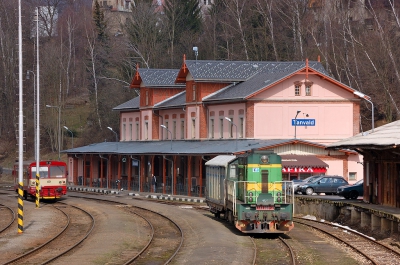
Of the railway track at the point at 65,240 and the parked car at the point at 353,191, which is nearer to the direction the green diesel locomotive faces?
the railway track

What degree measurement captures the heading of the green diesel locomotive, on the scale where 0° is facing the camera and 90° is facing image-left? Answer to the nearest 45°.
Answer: approximately 0°

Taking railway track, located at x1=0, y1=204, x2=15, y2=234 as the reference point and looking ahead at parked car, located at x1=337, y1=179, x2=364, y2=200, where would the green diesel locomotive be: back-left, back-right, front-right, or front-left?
front-right

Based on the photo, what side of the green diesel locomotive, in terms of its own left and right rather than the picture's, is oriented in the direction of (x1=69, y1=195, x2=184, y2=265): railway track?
right

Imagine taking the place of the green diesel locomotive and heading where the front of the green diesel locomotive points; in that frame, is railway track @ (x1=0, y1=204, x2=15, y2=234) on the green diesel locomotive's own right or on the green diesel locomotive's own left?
on the green diesel locomotive's own right

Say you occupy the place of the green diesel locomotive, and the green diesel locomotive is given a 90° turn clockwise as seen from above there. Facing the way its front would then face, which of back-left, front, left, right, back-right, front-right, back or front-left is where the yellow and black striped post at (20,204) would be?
front

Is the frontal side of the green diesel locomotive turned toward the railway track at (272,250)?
yes

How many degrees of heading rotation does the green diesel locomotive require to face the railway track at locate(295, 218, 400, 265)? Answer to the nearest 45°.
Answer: approximately 45° to its left
